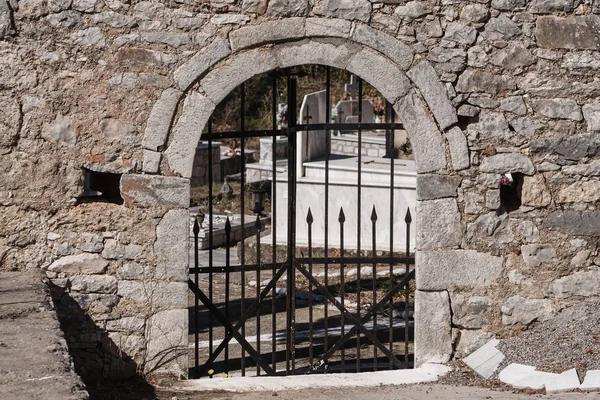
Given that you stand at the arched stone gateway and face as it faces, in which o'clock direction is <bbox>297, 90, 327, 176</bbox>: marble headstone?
The marble headstone is roughly at 6 o'clock from the arched stone gateway.

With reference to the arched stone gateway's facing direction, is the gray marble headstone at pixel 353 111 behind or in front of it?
behind

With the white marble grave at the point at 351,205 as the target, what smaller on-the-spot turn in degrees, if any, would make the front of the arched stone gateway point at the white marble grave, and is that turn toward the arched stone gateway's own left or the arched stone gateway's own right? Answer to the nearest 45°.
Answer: approximately 180°

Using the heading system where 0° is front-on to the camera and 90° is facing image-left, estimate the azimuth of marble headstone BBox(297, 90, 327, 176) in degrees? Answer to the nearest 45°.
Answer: approximately 315°

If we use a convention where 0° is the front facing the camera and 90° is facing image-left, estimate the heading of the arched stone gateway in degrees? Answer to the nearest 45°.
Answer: approximately 0°

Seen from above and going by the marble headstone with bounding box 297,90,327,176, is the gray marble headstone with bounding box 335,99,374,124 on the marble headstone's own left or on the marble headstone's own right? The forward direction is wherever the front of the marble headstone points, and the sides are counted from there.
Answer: on the marble headstone's own left

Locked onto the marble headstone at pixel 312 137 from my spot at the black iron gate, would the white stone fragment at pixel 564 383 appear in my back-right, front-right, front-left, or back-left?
back-right

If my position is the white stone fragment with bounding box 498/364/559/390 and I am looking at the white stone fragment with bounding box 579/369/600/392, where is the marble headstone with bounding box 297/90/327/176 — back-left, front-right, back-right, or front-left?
back-left
